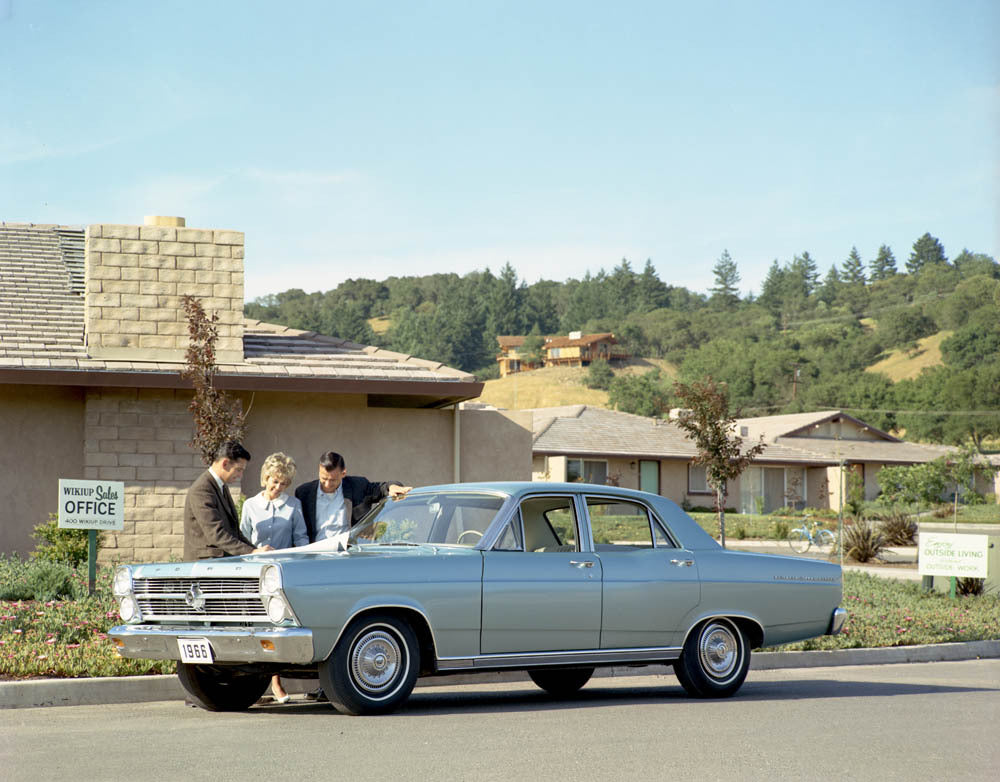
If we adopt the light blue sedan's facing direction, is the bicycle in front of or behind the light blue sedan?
behind

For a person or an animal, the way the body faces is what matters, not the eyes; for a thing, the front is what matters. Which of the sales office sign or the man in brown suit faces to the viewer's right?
the man in brown suit

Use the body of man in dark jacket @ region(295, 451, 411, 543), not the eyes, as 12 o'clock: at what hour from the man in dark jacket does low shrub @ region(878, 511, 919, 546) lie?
The low shrub is roughly at 7 o'clock from the man in dark jacket.

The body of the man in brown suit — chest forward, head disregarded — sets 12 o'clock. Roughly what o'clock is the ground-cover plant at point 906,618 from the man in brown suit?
The ground-cover plant is roughly at 11 o'clock from the man in brown suit.

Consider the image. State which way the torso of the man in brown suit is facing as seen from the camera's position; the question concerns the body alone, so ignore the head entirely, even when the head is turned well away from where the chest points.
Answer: to the viewer's right

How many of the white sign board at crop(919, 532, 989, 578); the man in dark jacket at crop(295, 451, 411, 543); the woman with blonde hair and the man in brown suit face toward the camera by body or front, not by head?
3

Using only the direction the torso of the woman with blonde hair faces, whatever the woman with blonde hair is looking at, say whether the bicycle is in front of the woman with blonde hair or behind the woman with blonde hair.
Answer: behind

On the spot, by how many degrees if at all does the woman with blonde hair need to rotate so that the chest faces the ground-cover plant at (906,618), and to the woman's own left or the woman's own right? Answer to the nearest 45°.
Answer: approximately 135° to the woman's own left

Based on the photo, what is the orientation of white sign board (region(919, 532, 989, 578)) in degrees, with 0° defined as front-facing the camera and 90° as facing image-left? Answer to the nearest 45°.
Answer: approximately 0°

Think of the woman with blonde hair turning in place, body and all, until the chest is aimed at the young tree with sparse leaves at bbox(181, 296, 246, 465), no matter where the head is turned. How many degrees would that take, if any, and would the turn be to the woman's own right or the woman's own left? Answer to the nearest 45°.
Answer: approximately 180°

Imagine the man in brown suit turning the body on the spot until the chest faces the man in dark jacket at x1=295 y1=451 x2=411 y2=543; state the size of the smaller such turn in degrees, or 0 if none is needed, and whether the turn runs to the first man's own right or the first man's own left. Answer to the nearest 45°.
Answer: approximately 45° to the first man's own left
